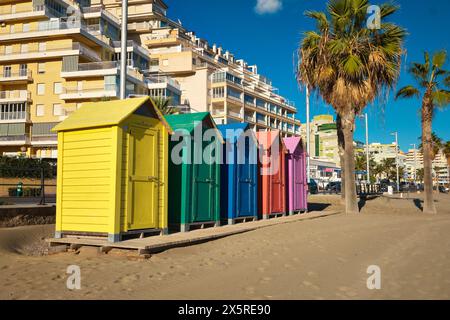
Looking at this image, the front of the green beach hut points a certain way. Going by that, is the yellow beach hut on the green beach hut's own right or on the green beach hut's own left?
on the green beach hut's own right

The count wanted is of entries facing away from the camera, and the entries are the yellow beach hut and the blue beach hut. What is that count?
0

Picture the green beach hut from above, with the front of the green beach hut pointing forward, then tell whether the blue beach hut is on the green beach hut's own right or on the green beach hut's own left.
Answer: on the green beach hut's own left

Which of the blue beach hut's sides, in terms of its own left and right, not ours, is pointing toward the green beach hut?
right

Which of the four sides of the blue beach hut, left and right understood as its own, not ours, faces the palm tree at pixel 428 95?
left

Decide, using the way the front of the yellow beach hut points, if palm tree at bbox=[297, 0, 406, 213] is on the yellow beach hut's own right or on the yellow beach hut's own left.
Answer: on the yellow beach hut's own left

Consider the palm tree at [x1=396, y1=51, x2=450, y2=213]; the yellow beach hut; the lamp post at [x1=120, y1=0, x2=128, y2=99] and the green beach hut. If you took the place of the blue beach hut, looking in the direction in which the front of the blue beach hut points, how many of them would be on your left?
1

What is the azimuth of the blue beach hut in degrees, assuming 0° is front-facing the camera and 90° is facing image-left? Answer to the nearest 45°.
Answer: approximately 315°

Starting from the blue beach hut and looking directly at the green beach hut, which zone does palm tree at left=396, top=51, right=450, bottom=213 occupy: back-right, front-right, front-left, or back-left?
back-left

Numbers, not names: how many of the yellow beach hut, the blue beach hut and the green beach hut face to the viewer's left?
0

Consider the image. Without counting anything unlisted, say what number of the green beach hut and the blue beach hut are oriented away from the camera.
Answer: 0

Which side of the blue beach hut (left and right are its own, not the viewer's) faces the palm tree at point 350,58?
left

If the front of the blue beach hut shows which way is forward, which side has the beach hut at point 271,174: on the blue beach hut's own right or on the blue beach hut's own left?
on the blue beach hut's own left
